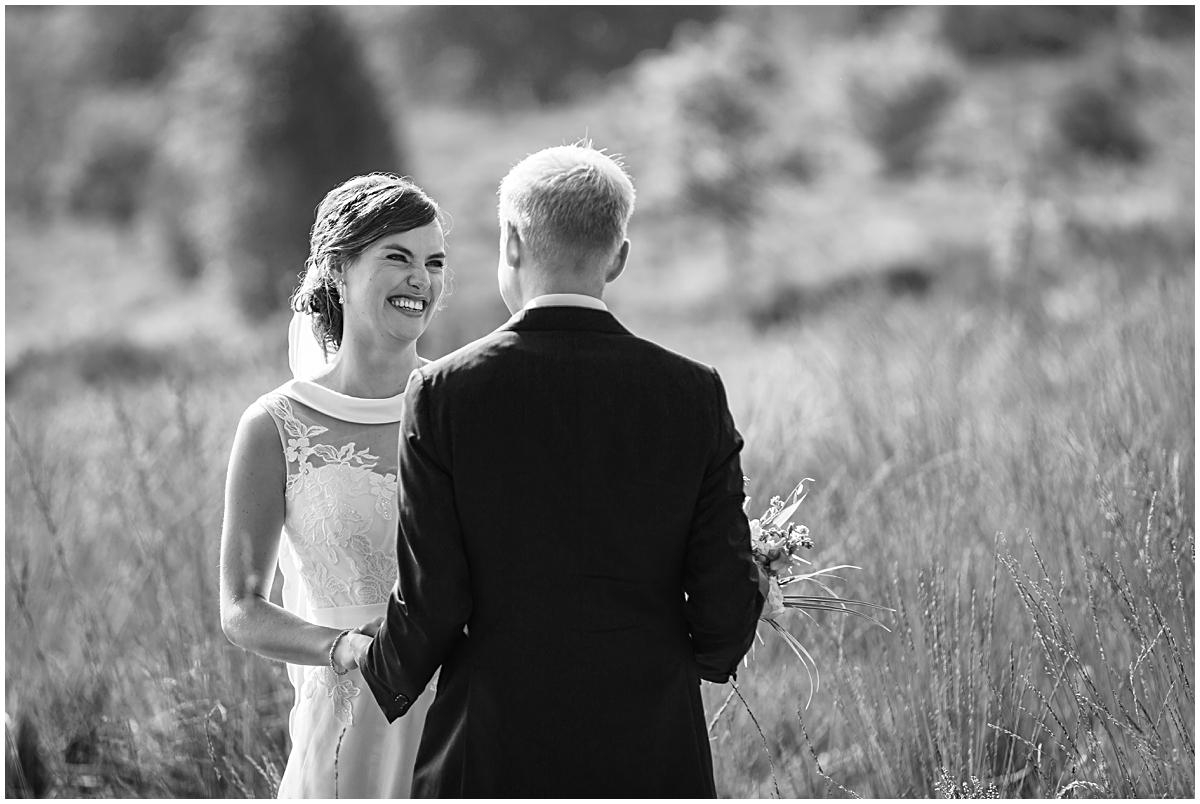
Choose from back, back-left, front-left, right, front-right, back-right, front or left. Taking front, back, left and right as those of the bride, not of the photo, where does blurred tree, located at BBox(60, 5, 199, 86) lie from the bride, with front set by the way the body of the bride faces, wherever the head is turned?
back-left

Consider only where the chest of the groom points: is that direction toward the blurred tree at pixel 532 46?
yes

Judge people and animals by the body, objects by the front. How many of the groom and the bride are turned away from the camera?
1

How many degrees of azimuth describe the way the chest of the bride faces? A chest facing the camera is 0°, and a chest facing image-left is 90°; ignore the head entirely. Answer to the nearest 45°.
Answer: approximately 315°

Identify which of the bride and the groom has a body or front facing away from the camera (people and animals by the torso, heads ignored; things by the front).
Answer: the groom

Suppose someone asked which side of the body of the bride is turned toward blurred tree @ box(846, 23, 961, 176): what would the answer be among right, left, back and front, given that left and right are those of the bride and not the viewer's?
left

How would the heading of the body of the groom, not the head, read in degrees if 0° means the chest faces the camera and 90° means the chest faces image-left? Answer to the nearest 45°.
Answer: approximately 180°

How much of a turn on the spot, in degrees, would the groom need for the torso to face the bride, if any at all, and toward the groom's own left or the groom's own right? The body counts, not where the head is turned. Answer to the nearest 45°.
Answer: approximately 45° to the groom's own left

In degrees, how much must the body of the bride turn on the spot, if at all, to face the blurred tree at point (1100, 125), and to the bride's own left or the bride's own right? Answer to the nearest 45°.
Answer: approximately 90° to the bride's own left

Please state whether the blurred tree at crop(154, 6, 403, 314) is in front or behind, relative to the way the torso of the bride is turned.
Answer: behind
